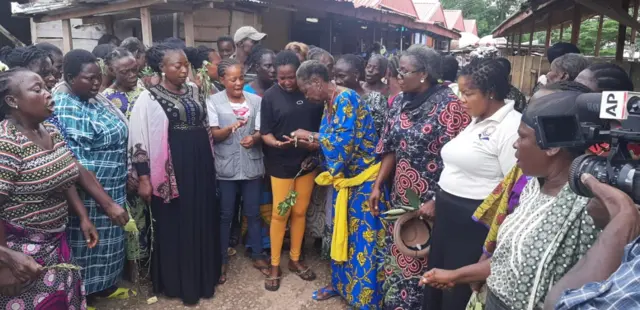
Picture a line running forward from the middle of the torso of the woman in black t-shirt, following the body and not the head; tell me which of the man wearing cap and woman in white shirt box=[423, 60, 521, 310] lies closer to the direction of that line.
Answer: the woman in white shirt

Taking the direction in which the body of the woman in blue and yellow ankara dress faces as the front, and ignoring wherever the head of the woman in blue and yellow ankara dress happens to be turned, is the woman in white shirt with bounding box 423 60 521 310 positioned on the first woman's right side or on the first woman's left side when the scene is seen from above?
on the first woman's left side

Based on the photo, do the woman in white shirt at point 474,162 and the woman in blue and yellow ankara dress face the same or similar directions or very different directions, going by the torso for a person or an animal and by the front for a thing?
same or similar directions

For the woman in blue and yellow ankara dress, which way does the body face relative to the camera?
to the viewer's left

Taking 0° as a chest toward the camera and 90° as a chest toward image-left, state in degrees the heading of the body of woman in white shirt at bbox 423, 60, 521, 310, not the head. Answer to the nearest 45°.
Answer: approximately 45°

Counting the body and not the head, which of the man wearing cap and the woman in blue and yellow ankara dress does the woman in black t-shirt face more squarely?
the woman in blue and yellow ankara dress

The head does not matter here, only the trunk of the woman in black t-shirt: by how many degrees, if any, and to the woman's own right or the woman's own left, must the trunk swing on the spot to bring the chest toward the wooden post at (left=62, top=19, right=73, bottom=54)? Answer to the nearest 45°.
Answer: approximately 180°

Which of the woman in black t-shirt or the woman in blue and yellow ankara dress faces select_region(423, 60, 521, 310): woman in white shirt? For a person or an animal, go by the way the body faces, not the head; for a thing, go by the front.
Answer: the woman in black t-shirt

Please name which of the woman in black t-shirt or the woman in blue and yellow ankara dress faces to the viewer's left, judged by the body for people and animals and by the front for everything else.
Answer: the woman in blue and yellow ankara dress

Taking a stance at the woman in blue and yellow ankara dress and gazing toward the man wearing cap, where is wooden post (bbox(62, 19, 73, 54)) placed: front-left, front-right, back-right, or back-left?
front-left

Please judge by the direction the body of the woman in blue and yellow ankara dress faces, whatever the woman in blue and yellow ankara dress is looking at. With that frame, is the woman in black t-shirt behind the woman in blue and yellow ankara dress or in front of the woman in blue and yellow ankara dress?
in front

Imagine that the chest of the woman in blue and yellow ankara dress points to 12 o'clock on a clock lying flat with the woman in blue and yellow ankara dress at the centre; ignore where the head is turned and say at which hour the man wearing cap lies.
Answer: The man wearing cap is roughly at 2 o'clock from the woman in blue and yellow ankara dress.

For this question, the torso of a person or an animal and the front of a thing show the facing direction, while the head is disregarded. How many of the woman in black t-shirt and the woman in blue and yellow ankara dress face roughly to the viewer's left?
1

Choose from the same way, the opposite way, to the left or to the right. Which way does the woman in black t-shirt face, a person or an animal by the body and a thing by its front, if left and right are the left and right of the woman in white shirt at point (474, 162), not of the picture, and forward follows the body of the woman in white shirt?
to the left
